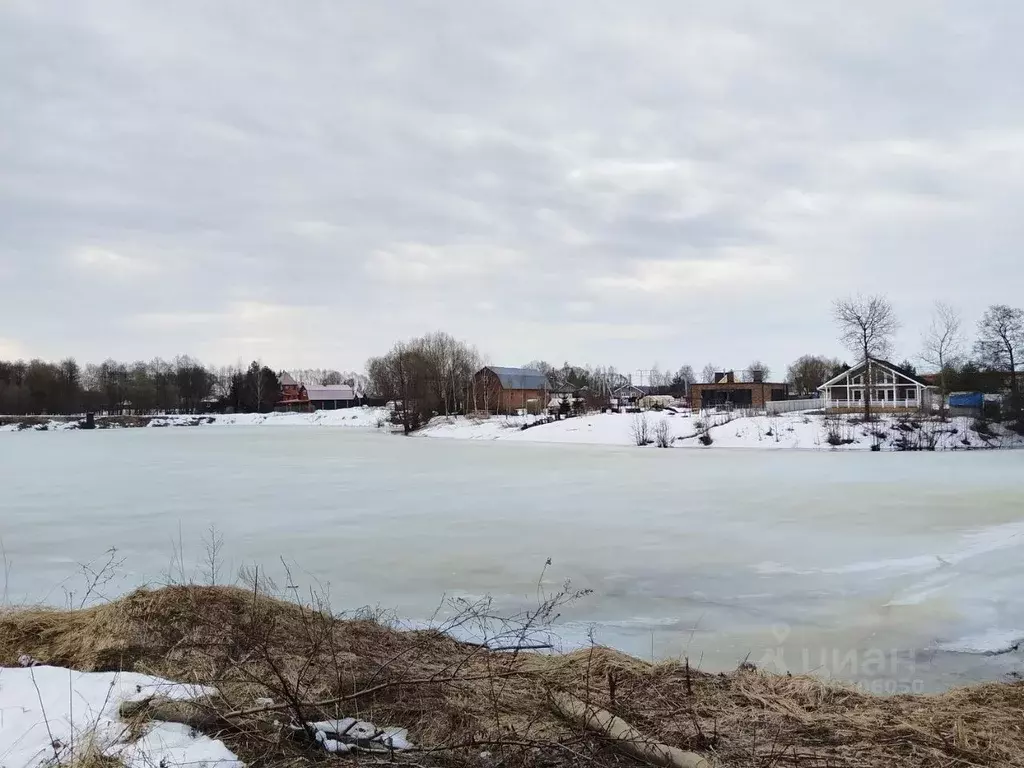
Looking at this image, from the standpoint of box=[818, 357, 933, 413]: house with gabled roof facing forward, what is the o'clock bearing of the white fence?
The white fence is roughly at 2 o'clock from the house with gabled roof.

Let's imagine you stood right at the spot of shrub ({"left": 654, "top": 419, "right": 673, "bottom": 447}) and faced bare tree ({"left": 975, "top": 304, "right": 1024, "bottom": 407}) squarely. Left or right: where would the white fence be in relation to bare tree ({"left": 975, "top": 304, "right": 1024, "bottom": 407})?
left

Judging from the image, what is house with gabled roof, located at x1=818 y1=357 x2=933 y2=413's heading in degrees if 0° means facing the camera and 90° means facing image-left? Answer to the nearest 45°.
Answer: approximately 0°

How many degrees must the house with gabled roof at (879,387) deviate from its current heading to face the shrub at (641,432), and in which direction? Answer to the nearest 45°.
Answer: approximately 45° to its right

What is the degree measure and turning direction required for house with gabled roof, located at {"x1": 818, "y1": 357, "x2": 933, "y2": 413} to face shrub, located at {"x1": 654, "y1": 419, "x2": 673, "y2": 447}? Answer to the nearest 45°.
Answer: approximately 45° to its right

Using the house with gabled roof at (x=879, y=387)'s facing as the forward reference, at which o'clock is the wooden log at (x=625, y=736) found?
The wooden log is roughly at 12 o'clock from the house with gabled roof.

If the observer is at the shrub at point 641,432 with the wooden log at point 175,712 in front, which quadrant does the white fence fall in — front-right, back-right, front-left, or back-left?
back-left

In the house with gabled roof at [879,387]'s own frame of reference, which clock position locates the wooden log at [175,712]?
The wooden log is roughly at 12 o'clock from the house with gabled roof.
